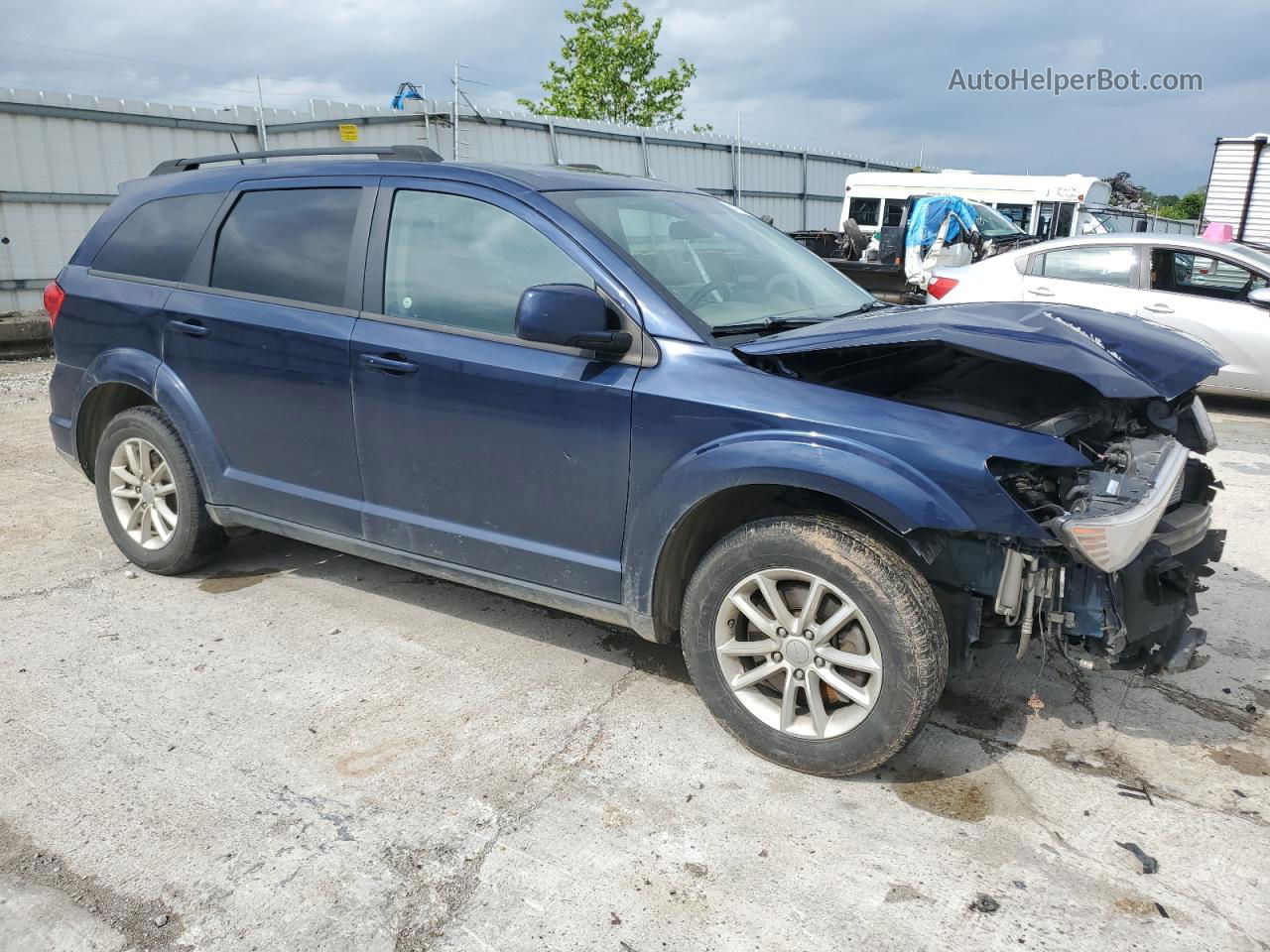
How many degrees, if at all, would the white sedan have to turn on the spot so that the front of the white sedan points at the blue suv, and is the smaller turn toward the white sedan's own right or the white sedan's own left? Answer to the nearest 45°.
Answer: approximately 90° to the white sedan's own right

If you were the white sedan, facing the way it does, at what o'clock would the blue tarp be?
The blue tarp is roughly at 8 o'clock from the white sedan.

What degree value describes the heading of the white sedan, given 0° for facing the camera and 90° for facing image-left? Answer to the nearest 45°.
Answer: approximately 270°

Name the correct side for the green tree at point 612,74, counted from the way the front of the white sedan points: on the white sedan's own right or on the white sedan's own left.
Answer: on the white sedan's own left

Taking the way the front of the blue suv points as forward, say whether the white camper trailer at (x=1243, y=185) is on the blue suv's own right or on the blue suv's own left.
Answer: on the blue suv's own left

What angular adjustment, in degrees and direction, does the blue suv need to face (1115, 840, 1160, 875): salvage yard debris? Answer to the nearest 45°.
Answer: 0° — it already faces it

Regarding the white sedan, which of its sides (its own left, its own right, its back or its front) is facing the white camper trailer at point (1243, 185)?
left

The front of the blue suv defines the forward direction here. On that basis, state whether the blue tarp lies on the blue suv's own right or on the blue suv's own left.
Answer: on the blue suv's own left

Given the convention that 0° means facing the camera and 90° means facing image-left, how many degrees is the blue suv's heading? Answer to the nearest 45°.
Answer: approximately 315°

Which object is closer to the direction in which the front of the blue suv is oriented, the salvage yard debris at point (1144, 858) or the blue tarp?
the salvage yard debris
